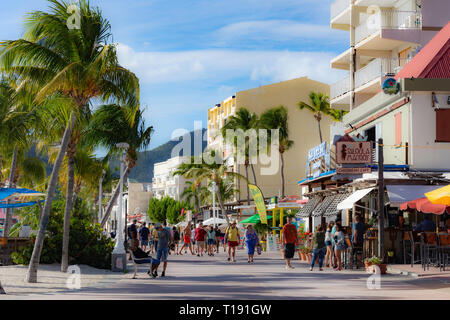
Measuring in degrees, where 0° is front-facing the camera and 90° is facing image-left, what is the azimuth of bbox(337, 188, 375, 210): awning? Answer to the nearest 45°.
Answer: approximately 45°

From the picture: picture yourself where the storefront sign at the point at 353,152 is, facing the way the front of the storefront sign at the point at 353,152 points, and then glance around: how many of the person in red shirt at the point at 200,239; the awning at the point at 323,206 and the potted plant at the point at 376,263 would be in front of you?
1

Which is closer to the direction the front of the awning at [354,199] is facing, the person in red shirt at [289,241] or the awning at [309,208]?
the person in red shirt
